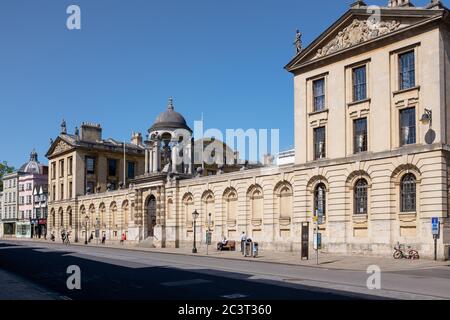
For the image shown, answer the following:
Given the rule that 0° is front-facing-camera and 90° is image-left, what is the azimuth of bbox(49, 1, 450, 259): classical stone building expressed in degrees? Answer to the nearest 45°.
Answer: approximately 45°
